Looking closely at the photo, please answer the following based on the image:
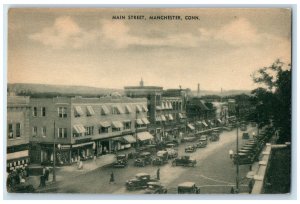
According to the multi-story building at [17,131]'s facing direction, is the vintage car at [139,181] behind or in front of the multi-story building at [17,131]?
in front

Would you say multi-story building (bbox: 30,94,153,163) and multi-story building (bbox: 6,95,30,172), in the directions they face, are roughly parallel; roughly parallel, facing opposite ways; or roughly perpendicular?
roughly parallel

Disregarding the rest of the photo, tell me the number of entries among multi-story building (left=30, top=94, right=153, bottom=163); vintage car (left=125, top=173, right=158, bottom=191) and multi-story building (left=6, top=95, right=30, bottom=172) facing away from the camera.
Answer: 0

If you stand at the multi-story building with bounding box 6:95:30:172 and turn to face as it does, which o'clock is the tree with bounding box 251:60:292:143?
The tree is roughly at 11 o'clock from the multi-story building.

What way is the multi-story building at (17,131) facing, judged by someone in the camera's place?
facing the viewer and to the right of the viewer

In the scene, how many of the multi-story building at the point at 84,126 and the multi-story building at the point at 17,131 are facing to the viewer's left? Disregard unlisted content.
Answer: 0

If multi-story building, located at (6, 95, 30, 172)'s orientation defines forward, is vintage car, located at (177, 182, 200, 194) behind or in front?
in front

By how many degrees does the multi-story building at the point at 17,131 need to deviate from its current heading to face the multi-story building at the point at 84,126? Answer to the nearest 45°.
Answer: approximately 45° to its left

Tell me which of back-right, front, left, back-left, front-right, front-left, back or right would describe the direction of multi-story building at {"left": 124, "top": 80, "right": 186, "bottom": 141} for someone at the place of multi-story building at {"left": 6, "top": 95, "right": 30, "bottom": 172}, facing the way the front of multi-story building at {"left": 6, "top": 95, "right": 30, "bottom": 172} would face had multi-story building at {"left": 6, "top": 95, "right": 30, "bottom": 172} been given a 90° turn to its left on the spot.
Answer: front-right

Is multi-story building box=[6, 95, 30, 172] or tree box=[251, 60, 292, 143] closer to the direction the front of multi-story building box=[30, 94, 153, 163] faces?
the tree

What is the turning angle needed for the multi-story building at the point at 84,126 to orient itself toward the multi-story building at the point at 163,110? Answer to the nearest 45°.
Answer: approximately 45° to its left
